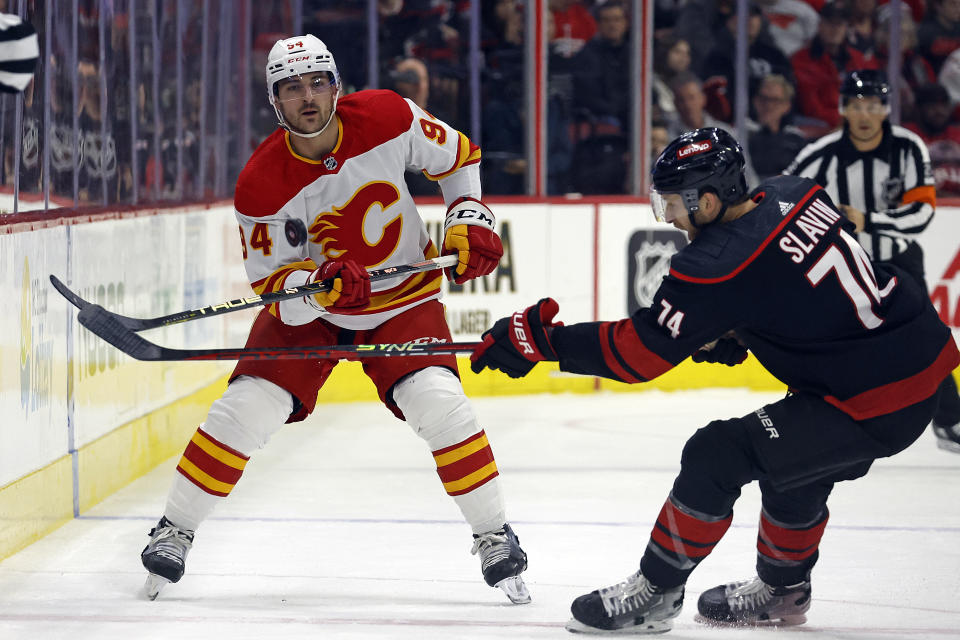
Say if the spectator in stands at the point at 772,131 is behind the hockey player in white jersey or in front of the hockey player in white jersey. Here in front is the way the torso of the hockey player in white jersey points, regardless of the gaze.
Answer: behind

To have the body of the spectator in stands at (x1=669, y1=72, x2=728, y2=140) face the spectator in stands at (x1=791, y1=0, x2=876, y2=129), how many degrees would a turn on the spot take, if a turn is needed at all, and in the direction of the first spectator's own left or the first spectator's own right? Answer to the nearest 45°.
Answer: approximately 90° to the first spectator's own left

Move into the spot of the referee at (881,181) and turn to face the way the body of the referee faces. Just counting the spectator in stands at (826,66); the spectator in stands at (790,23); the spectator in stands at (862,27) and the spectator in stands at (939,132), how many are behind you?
4

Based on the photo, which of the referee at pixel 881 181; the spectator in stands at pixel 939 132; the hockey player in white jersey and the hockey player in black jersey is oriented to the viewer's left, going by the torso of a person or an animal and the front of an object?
the hockey player in black jersey

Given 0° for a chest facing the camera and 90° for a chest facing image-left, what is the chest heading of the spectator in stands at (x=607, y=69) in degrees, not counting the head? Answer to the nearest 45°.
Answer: approximately 0°

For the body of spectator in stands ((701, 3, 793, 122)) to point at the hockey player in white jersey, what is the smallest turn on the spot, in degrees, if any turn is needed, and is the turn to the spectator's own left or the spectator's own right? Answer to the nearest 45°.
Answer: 0° — they already face them
